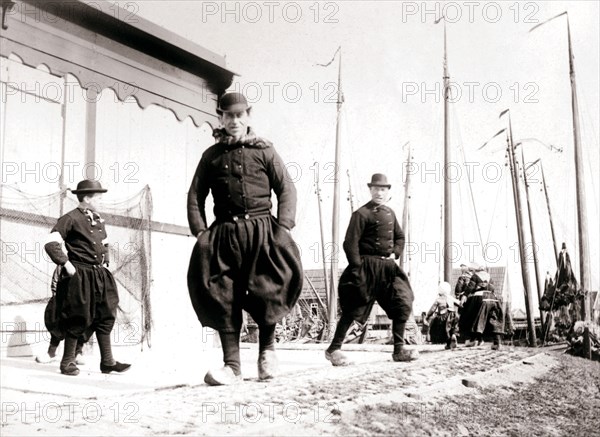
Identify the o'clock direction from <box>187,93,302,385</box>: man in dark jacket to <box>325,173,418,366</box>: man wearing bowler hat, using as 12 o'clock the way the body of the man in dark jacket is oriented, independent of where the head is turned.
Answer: The man wearing bowler hat is roughly at 7 o'clock from the man in dark jacket.

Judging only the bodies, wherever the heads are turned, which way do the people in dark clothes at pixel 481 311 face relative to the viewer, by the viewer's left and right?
facing away from the viewer

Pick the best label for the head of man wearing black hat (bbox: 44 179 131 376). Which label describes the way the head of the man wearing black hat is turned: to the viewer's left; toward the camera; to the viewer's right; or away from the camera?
to the viewer's right

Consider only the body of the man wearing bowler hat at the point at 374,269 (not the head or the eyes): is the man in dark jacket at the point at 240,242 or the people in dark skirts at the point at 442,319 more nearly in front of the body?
the man in dark jacket

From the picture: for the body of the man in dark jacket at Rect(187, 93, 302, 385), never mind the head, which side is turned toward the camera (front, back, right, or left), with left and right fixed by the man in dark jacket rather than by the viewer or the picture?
front

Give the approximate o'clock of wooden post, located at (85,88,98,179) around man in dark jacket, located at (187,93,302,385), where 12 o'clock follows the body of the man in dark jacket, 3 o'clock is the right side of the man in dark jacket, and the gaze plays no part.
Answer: The wooden post is roughly at 5 o'clock from the man in dark jacket.
